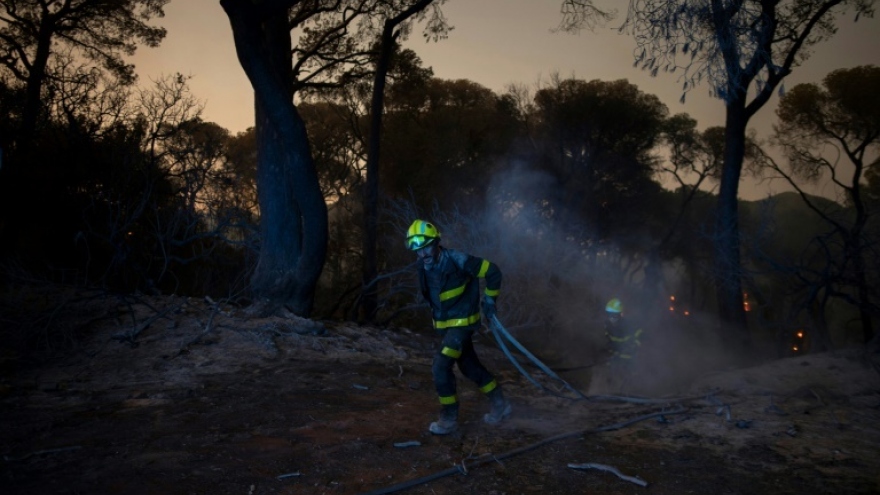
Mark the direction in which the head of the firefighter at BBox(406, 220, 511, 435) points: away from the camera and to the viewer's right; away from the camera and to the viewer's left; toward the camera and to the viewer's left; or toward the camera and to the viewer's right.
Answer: toward the camera and to the viewer's left

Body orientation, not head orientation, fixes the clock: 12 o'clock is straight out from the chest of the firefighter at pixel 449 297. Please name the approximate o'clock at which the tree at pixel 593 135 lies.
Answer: The tree is roughly at 5 o'clock from the firefighter.

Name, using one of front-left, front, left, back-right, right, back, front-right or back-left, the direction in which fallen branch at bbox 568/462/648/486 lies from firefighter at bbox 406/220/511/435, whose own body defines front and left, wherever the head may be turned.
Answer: left

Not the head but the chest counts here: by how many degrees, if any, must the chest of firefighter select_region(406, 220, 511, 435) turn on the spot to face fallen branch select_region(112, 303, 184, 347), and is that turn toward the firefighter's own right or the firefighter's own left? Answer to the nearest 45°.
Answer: approximately 90° to the firefighter's own right

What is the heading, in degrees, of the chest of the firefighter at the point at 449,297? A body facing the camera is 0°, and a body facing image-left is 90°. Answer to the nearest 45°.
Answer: approximately 45°

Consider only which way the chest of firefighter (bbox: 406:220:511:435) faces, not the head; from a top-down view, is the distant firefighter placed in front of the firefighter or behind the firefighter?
behind

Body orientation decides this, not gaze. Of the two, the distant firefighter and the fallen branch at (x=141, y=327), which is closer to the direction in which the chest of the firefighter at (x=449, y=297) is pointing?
the fallen branch
